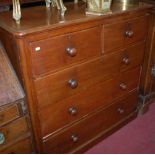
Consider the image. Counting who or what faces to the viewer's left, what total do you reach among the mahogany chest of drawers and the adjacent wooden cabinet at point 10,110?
0
